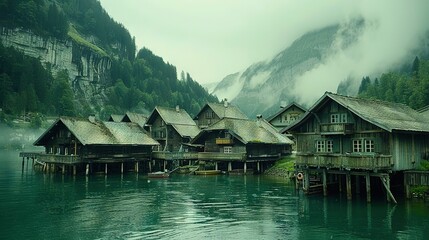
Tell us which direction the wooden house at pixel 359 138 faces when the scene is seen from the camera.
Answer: facing the viewer and to the left of the viewer
